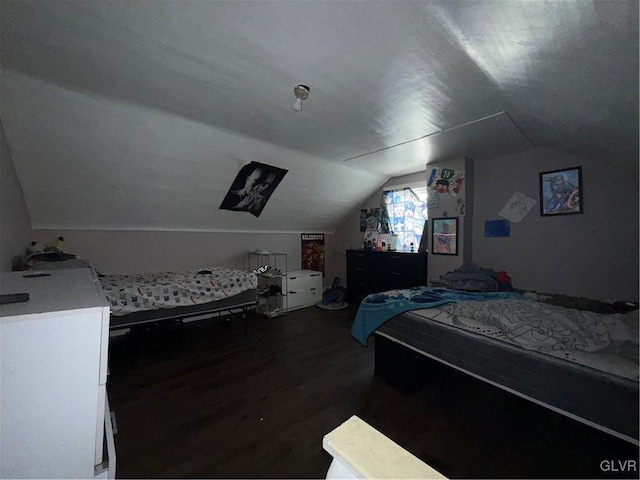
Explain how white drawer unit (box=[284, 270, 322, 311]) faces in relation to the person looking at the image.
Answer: facing the viewer and to the right of the viewer

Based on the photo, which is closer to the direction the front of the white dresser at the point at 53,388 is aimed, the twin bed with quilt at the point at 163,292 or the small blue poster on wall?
the small blue poster on wall

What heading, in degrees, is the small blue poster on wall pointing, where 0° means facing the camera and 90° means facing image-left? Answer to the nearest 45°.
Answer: approximately 0°

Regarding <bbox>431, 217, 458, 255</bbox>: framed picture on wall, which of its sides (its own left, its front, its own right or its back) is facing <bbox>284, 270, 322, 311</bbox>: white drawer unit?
right

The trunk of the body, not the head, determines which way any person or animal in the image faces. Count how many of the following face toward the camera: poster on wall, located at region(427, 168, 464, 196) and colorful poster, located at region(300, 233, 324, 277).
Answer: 2

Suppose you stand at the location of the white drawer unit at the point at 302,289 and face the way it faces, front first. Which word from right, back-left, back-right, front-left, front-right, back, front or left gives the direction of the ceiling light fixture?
front-right

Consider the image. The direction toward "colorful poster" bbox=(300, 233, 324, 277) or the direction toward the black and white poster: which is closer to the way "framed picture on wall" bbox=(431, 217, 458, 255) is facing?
the black and white poster

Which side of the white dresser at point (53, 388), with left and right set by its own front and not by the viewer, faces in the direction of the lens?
right

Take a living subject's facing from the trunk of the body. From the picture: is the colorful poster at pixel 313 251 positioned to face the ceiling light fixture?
yes
